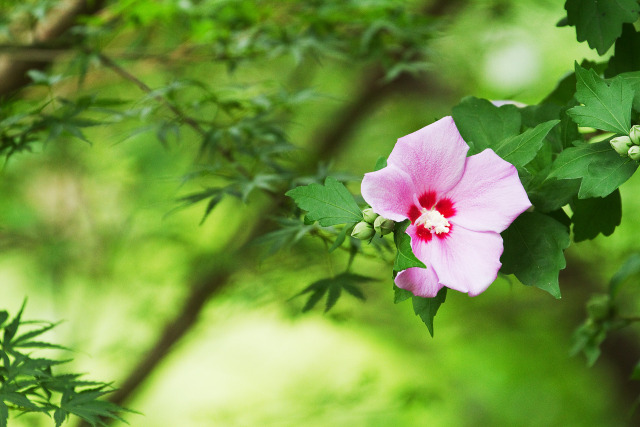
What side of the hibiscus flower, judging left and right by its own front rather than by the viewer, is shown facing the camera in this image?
front
